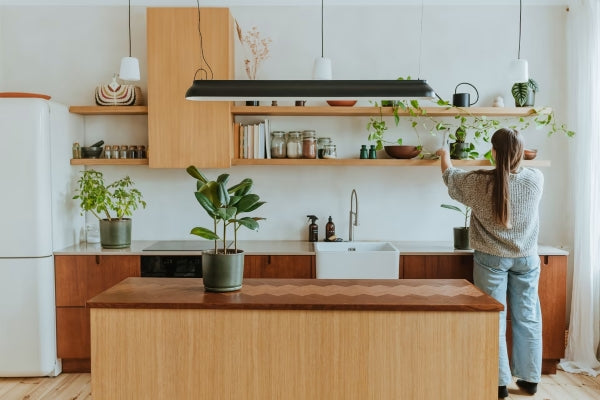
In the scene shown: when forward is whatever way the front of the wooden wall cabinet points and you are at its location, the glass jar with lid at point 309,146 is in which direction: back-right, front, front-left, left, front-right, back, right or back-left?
left

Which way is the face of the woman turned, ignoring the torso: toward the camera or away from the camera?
away from the camera

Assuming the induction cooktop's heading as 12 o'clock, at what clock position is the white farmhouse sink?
The white farmhouse sink is roughly at 10 o'clock from the induction cooktop.

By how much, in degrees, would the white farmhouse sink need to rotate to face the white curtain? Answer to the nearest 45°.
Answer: approximately 90° to its left

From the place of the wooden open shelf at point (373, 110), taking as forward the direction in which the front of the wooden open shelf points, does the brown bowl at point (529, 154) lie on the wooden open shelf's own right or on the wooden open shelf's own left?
on the wooden open shelf's own left

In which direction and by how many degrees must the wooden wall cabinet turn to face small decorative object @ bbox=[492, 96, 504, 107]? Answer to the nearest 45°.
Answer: approximately 90° to its left

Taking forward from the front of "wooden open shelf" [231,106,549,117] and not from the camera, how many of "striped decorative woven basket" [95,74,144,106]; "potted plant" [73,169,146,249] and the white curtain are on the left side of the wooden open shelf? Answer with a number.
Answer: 1

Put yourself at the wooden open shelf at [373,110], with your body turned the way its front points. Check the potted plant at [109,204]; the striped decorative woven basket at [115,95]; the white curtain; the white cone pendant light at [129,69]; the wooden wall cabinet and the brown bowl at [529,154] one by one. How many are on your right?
4

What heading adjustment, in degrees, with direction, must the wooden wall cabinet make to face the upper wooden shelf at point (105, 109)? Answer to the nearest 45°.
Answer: approximately 90° to its right
